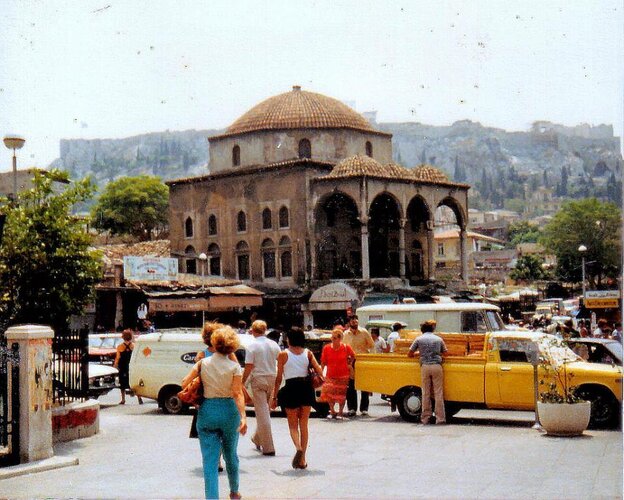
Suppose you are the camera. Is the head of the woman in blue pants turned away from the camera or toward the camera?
away from the camera

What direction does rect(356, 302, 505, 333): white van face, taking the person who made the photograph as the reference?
facing to the right of the viewer

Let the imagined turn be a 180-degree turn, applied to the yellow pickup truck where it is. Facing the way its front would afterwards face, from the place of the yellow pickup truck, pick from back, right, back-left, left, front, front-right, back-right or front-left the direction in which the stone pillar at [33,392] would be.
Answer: front-left

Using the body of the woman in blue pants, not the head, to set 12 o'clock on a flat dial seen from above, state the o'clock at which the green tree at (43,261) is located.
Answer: The green tree is roughly at 11 o'clock from the woman in blue pants.

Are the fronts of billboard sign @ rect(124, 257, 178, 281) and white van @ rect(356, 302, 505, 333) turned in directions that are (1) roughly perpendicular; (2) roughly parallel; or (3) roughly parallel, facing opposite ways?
roughly perpendicular

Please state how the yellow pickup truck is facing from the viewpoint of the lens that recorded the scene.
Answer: facing to the right of the viewer

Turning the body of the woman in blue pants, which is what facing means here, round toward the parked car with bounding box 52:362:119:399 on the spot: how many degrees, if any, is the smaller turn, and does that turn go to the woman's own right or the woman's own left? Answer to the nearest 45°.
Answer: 0° — they already face it
